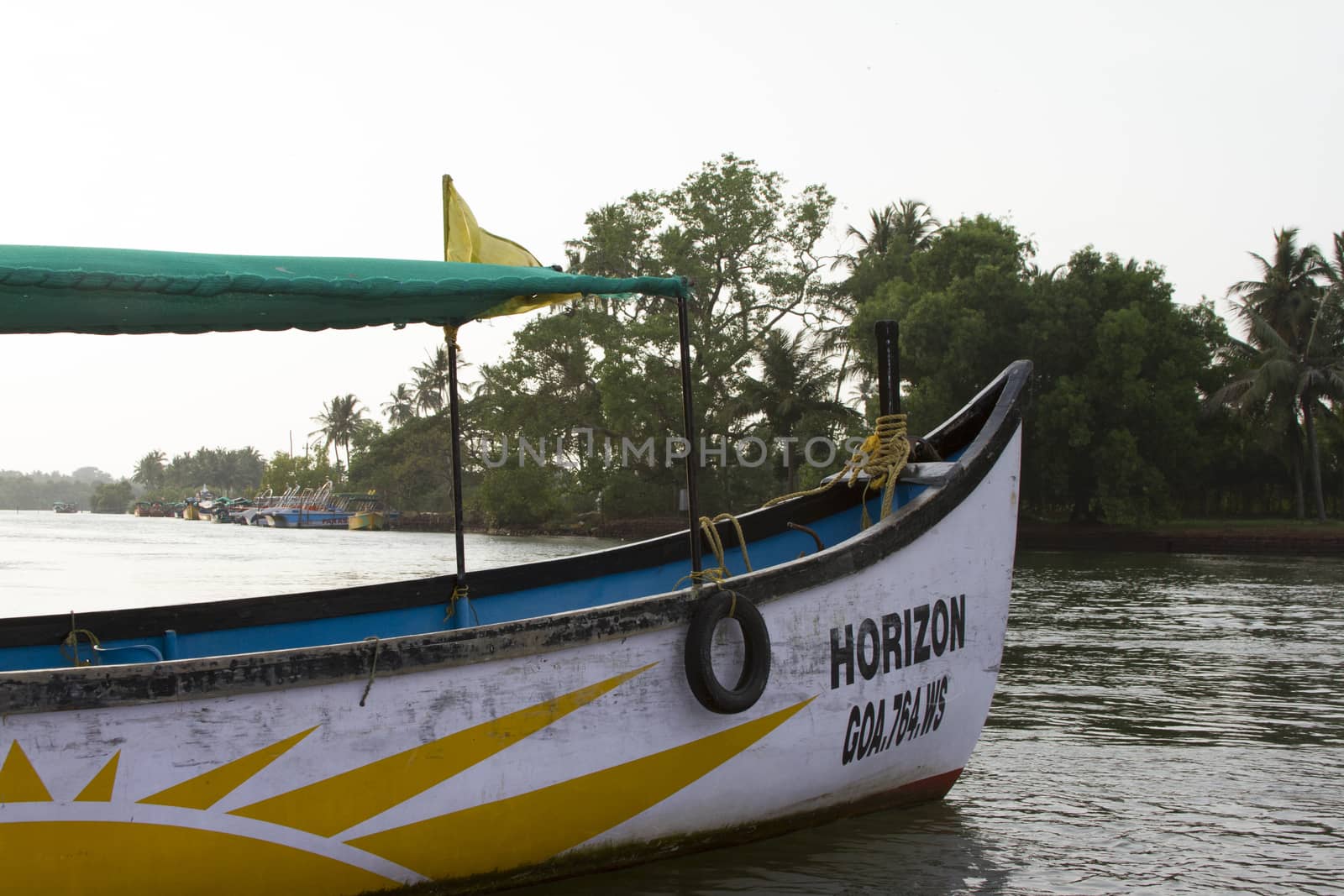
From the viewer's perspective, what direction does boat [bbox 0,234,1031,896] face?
to the viewer's right

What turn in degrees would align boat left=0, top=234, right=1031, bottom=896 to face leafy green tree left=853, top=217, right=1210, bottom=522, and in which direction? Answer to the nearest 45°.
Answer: approximately 45° to its left

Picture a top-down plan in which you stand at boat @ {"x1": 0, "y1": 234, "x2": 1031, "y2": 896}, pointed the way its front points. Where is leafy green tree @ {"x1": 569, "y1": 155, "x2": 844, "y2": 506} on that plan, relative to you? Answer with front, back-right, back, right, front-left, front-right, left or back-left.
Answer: left

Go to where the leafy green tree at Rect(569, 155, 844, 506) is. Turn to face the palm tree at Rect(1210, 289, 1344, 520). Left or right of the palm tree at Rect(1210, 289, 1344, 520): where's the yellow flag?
right

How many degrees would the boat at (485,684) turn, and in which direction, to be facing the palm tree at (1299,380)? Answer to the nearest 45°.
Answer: approximately 45° to its left

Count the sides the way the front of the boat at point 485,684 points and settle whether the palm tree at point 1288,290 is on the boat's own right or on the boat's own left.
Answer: on the boat's own left

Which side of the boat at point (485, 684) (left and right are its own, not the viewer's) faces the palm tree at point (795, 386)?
left
